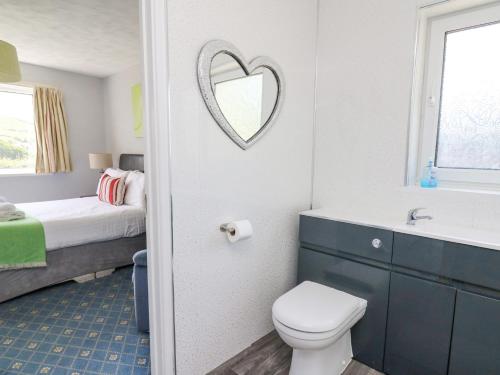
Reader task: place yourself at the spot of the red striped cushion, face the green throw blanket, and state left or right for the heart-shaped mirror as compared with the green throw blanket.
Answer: left

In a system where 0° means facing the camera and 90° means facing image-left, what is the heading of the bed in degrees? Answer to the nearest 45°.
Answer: approximately 45°

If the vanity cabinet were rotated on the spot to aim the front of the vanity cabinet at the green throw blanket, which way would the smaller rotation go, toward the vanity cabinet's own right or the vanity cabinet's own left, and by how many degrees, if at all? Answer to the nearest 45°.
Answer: approximately 45° to the vanity cabinet's own right

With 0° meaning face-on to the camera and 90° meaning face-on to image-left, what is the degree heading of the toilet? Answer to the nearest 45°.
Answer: approximately 45°

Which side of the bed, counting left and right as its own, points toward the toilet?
left

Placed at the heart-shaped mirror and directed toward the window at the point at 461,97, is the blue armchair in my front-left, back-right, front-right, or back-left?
back-left

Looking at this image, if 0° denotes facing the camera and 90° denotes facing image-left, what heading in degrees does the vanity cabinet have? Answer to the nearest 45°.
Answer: approximately 45°

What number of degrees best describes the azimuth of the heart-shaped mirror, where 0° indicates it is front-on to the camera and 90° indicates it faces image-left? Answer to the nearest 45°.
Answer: approximately 315°
